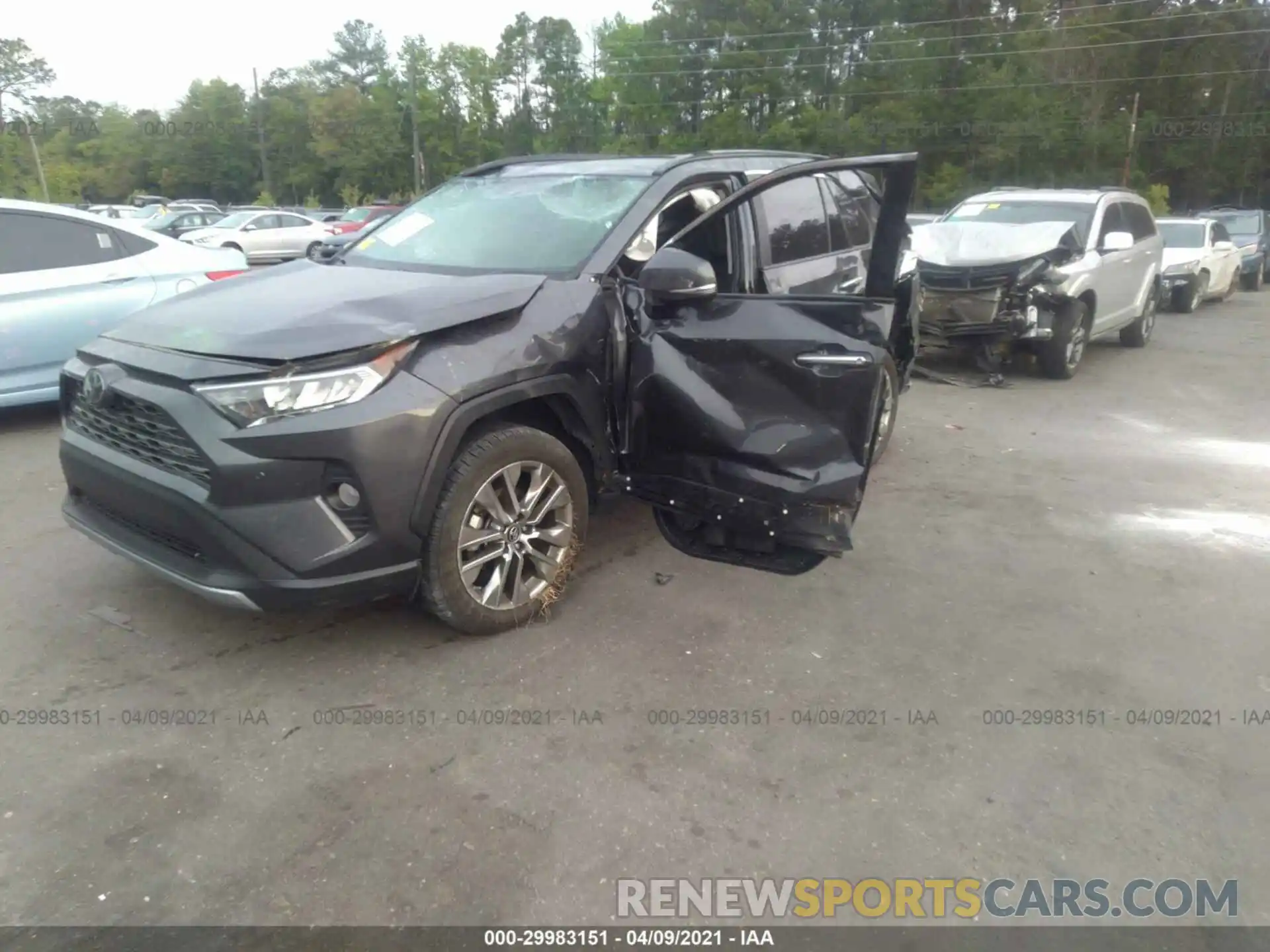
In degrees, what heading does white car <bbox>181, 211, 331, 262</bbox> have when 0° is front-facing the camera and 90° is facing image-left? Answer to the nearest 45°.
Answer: approximately 45°

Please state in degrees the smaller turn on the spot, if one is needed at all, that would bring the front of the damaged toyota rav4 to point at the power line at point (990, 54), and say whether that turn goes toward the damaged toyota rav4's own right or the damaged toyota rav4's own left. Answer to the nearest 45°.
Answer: approximately 180°

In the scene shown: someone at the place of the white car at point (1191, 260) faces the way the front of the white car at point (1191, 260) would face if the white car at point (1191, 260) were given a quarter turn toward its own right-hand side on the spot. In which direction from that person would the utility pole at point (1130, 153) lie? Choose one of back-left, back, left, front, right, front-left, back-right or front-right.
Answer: front-right

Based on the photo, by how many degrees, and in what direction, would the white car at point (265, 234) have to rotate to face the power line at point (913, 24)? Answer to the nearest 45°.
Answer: approximately 180°

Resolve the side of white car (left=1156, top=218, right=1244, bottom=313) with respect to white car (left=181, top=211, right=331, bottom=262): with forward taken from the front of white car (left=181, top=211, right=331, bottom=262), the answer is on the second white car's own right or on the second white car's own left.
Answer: on the second white car's own left

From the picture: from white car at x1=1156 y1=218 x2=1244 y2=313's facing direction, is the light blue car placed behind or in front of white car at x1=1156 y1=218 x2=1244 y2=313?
in front

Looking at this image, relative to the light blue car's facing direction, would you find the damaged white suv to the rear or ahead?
to the rear

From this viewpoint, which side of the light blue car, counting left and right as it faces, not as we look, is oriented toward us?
left

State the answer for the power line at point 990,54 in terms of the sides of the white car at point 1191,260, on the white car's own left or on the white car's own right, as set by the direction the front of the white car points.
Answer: on the white car's own right

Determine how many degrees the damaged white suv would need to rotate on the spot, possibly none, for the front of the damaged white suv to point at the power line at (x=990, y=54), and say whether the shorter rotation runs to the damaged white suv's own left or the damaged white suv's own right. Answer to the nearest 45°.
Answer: approximately 135° to the damaged white suv's own right

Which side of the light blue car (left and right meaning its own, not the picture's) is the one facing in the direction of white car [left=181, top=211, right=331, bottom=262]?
right

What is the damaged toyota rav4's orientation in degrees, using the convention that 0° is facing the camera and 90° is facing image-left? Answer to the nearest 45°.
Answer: approximately 45°

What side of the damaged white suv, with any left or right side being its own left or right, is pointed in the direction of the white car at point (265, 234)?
right

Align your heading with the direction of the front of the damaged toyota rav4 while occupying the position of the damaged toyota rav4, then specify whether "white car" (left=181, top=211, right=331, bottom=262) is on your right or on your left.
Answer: on your right

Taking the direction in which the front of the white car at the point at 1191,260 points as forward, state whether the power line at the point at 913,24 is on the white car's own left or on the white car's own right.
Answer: on the white car's own right

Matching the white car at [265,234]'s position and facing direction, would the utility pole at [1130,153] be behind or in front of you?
behind

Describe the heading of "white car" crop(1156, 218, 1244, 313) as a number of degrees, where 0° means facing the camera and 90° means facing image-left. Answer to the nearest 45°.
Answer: approximately 45°
